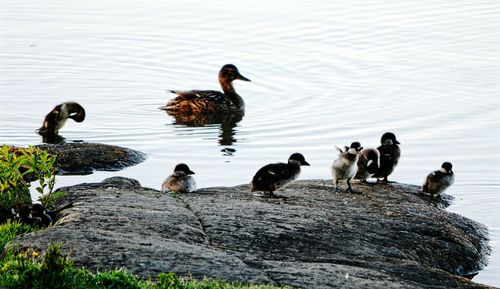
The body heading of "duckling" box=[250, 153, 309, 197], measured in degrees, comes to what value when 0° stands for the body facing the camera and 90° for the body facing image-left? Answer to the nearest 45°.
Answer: approximately 270°

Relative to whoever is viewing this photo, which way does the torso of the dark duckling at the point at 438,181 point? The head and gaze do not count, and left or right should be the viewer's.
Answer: facing to the right of the viewer

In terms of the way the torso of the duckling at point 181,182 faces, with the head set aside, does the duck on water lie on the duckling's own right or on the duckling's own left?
on the duckling's own left

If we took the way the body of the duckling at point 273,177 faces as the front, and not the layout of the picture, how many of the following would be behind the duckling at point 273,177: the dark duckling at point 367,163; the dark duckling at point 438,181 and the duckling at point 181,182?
1

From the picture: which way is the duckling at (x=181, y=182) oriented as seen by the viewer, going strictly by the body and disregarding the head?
to the viewer's right

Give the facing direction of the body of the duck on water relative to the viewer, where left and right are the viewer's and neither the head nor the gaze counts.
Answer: facing to the right of the viewer

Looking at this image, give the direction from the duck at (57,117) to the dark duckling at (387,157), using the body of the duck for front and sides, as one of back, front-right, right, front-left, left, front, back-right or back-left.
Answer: front-right

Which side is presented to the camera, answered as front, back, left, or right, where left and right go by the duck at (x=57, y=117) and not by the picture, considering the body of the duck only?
right

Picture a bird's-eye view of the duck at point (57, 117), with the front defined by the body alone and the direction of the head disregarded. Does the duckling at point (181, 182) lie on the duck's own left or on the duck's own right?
on the duck's own right
